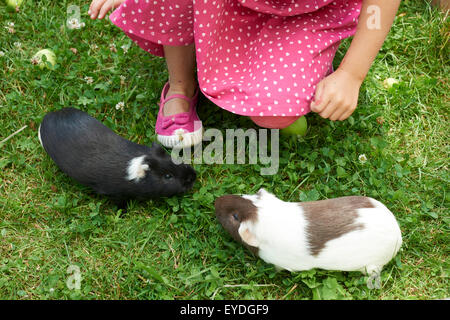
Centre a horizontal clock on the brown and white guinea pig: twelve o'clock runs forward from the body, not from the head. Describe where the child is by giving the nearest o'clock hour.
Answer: The child is roughly at 2 o'clock from the brown and white guinea pig.

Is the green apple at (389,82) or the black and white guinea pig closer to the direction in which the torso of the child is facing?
the black and white guinea pig

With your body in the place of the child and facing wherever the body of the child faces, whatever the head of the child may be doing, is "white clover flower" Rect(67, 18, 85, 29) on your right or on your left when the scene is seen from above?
on your right

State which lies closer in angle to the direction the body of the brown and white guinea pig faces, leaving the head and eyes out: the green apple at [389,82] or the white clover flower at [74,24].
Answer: the white clover flower

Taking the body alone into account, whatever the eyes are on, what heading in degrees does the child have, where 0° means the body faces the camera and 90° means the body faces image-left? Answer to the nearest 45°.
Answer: approximately 0°

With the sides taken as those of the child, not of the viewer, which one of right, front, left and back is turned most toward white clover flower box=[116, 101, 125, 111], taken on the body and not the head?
right

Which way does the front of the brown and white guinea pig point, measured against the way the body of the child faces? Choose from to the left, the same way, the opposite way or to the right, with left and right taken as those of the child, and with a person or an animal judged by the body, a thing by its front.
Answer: to the right

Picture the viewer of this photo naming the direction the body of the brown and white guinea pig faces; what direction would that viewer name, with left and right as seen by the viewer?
facing to the left of the viewer

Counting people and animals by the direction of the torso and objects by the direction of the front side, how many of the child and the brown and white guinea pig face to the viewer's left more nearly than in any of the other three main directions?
1

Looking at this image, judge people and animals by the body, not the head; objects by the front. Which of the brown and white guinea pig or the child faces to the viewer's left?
the brown and white guinea pig
